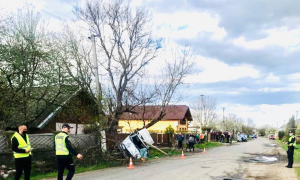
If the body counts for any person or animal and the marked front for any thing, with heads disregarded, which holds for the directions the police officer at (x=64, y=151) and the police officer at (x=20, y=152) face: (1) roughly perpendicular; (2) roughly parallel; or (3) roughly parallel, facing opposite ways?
roughly perpendicular

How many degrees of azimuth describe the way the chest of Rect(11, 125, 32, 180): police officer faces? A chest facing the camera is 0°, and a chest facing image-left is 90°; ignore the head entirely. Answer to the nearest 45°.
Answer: approximately 315°

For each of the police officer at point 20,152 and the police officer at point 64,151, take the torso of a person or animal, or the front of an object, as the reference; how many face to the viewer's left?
0

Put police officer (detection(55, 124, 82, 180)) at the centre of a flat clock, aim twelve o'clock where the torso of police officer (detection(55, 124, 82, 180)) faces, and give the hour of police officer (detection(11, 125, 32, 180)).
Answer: police officer (detection(11, 125, 32, 180)) is roughly at 8 o'clock from police officer (detection(55, 124, 82, 180)).

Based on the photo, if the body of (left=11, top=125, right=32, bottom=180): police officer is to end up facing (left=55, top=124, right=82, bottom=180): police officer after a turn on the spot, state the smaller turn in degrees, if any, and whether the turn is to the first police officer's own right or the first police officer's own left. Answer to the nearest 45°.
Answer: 0° — they already face them
